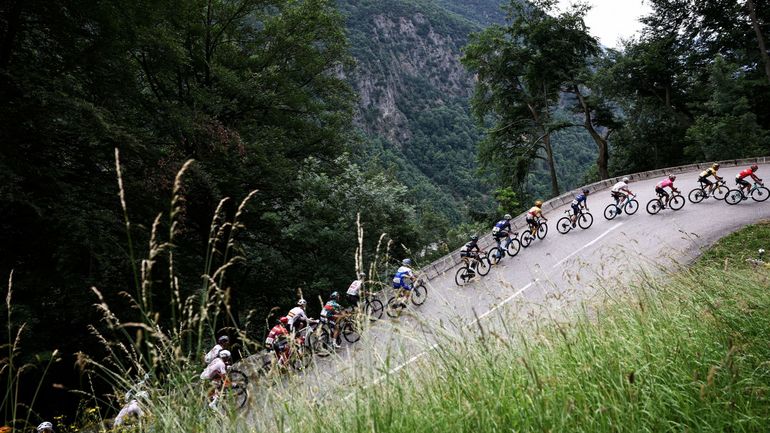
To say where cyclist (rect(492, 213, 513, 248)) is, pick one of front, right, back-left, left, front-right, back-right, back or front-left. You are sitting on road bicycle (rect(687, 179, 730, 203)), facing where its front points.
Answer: back-right

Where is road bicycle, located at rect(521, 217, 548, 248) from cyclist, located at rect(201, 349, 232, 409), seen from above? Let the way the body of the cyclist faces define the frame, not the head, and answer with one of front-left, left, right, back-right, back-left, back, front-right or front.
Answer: front-left

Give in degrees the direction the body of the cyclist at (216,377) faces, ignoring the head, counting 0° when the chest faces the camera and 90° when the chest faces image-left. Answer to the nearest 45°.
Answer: approximately 270°

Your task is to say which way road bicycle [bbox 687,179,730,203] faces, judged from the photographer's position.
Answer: facing to the right of the viewer

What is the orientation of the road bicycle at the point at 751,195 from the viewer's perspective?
to the viewer's right

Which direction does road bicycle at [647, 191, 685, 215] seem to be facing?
to the viewer's right

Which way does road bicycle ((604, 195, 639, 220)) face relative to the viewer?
to the viewer's right
